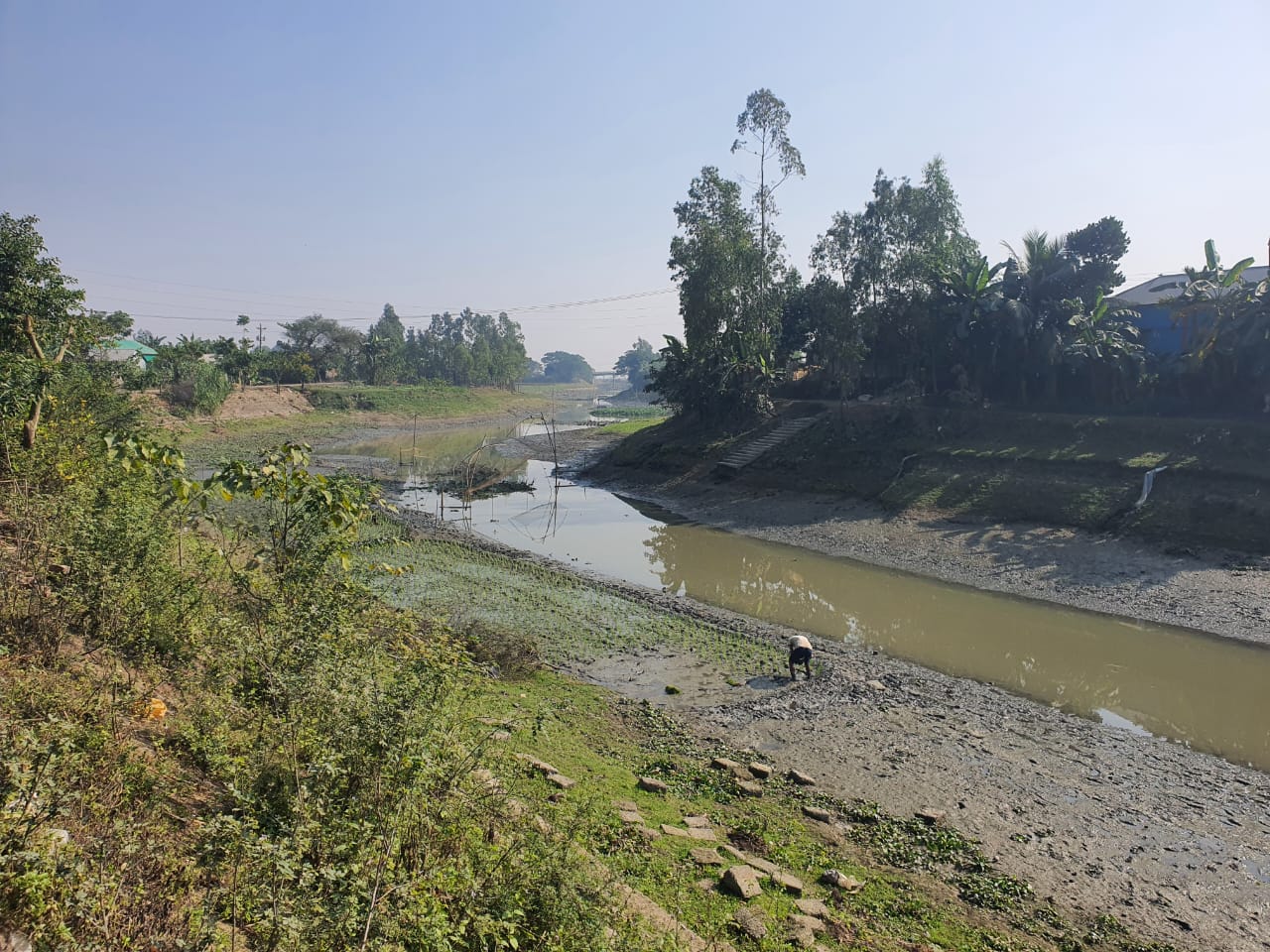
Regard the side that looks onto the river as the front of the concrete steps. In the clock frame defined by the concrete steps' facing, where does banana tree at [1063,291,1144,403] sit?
The banana tree is roughly at 8 o'clock from the concrete steps.

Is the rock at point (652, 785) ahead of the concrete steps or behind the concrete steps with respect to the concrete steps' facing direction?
ahead

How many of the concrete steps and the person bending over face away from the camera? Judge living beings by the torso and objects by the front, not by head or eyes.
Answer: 1

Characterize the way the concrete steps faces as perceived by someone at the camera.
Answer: facing the viewer and to the left of the viewer

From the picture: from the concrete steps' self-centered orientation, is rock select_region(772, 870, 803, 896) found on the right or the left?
on its left

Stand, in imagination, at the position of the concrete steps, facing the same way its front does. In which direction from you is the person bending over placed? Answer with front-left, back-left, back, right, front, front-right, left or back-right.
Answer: front-left

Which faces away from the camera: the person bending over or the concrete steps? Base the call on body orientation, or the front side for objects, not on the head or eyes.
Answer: the person bending over

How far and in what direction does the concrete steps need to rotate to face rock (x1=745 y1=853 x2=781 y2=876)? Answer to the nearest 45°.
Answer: approximately 45° to its left

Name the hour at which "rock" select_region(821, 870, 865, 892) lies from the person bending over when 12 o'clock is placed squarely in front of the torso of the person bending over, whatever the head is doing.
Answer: The rock is roughly at 6 o'clock from the person bending over.

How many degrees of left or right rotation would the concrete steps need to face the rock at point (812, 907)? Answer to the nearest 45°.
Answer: approximately 45° to its left

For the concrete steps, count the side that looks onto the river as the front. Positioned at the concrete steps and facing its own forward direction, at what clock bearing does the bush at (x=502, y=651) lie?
The bush is roughly at 11 o'clock from the concrete steps.

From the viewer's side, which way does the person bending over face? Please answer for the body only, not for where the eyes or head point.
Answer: away from the camera

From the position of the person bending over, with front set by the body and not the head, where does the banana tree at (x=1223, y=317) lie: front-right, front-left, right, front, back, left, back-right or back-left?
front-right

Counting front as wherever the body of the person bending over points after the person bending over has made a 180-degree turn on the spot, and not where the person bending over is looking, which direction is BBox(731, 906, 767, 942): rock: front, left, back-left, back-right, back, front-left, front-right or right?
front

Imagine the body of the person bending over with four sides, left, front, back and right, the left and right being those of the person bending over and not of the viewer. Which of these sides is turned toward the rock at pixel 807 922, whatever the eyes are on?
back

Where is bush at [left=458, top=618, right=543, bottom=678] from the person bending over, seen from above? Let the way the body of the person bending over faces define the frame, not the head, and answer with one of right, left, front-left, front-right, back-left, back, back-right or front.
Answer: left

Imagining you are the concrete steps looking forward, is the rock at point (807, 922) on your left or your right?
on your left

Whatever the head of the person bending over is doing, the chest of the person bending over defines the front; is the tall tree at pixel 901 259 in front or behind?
in front

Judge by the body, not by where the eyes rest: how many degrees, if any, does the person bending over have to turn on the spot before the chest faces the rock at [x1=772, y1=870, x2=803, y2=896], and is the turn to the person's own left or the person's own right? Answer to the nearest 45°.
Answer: approximately 180°
